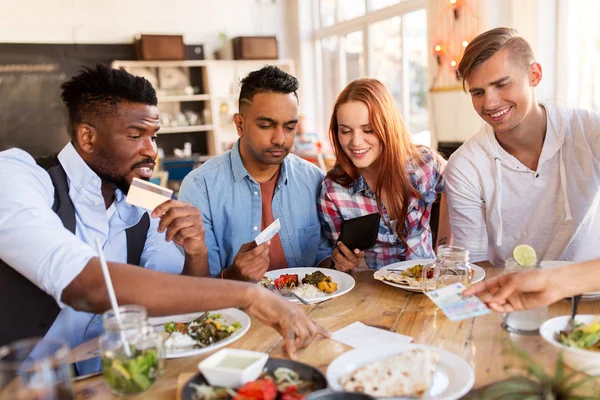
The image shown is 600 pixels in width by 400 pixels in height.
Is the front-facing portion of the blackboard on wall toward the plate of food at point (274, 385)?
yes

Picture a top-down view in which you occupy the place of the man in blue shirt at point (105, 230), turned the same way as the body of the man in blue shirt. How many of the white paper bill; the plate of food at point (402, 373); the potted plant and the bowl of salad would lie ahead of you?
4

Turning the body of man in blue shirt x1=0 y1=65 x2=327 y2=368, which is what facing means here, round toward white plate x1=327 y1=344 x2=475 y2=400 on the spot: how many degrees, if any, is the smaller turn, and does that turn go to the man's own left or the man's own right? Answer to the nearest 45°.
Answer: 0° — they already face it

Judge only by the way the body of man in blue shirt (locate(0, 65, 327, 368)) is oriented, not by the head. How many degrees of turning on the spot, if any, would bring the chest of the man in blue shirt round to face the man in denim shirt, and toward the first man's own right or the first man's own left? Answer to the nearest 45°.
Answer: approximately 90° to the first man's own left

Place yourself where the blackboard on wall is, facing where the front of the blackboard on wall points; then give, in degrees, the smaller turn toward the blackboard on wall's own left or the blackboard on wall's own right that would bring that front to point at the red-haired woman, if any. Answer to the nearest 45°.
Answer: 0° — it already faces them

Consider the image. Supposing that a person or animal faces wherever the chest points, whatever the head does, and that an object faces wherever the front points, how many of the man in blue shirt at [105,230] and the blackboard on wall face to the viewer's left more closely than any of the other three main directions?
0

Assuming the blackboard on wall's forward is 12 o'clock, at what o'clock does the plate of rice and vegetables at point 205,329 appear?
The plate of rice and vegetables is roughly at 12 o'clock from the blackboard on wall.

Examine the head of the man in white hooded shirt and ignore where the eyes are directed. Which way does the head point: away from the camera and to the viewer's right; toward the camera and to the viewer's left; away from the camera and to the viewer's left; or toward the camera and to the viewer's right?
toward the camera and to the viewer's left

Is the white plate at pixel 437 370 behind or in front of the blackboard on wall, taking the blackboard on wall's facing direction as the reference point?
in front

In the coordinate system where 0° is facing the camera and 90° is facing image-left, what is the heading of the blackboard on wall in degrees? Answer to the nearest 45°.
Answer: approximately 0°

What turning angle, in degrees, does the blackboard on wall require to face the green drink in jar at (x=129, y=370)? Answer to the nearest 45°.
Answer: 0° — it already faces it
